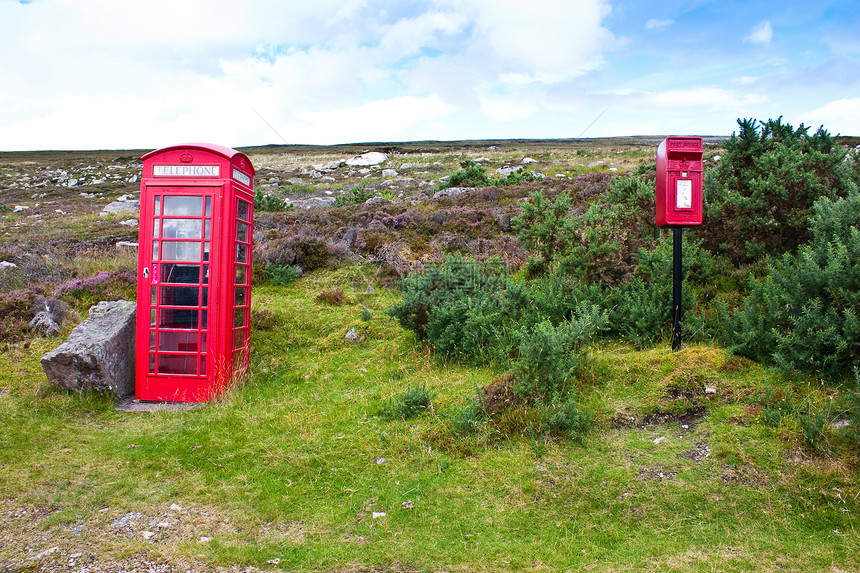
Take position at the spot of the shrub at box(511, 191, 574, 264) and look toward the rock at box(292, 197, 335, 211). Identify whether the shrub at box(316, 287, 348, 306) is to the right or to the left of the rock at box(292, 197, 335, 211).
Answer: left

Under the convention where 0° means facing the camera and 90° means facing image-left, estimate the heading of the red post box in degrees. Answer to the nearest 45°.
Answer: approximately 0°

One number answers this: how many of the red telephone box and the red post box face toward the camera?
2

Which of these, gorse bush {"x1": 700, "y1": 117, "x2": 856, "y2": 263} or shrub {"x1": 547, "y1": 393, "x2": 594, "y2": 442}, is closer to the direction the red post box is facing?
the shrub

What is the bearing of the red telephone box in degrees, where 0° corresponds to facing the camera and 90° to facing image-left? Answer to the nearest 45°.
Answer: approximately 0°

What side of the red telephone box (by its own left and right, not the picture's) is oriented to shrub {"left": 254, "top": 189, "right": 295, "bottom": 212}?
back
